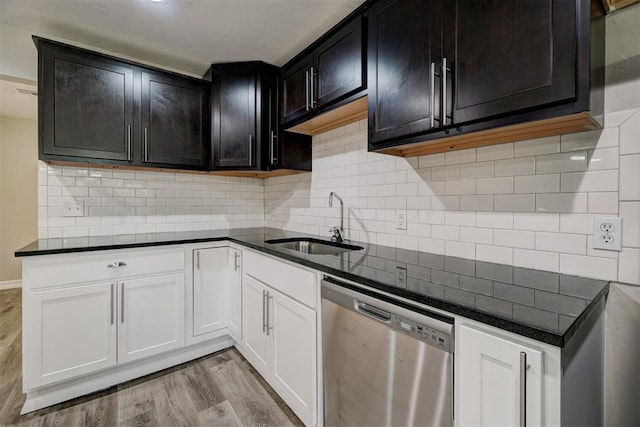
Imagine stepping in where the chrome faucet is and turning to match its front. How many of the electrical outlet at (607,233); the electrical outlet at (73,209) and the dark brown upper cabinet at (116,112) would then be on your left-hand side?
1

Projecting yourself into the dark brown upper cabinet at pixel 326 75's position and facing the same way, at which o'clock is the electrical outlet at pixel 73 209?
The electrical outlet is roughly at 2 o'clock from the dark brown upper cabinet.

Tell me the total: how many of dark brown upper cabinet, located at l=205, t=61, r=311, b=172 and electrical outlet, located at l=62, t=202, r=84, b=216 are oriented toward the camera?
2

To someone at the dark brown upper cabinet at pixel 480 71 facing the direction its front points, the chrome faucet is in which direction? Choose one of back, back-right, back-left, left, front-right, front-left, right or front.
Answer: right

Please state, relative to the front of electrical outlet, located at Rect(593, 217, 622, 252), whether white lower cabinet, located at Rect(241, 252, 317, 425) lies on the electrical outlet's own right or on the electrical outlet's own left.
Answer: on the electrical outlet's own right

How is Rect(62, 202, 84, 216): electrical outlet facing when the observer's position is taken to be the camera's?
facing the viewer

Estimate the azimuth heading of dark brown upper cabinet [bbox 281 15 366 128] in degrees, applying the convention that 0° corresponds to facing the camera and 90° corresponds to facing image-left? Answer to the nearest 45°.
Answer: approximately 45°

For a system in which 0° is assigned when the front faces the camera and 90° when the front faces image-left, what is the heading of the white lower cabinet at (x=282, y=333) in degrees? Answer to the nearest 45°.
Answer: approximately 45°

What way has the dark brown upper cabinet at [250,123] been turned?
toward the camera
